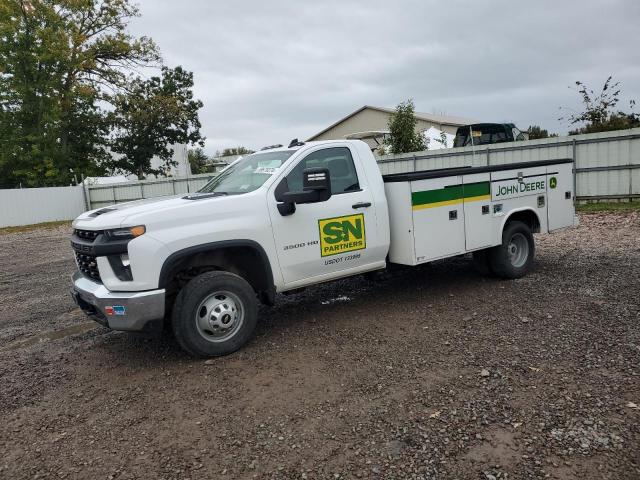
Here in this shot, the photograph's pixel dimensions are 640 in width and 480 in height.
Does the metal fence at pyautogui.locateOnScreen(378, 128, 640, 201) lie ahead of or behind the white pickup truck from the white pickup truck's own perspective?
behind

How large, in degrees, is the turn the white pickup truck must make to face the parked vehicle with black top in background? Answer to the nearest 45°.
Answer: approximately 180°

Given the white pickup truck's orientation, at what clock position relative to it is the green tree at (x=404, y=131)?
The green tree is roughly at 5 o'clock from the white pickup truck.

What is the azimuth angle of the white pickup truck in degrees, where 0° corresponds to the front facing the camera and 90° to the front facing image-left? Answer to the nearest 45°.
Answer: approximately 45°
